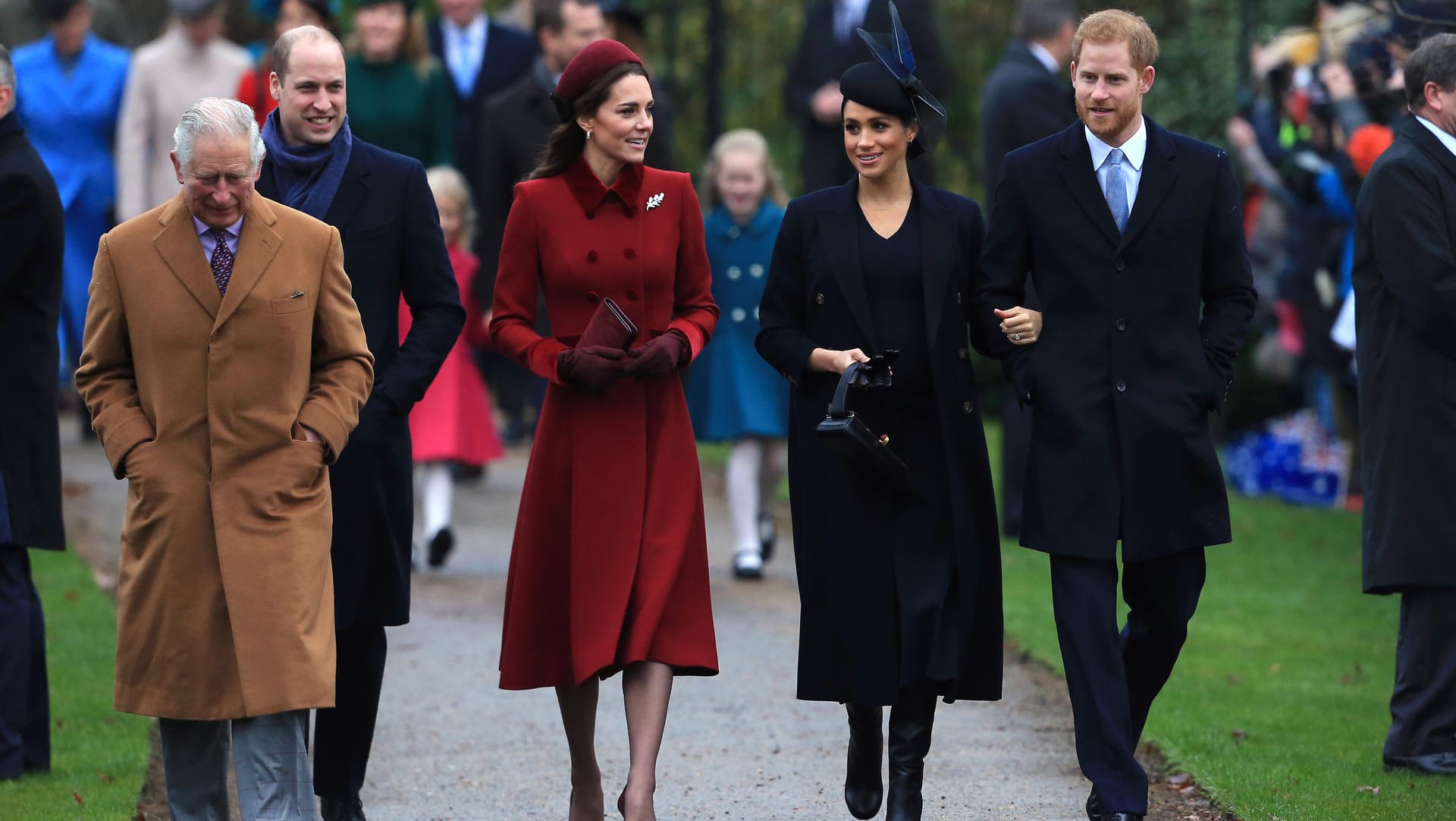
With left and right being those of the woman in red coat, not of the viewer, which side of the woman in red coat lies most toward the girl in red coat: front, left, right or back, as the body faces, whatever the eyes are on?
back

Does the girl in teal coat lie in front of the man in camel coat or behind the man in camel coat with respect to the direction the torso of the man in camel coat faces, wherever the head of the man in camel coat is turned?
behind

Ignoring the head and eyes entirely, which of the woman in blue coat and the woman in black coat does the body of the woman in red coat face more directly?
the woman in black coat

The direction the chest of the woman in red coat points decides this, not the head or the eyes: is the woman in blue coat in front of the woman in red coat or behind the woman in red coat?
behind

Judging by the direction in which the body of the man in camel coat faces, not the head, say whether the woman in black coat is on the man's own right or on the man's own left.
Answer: on the man's own left

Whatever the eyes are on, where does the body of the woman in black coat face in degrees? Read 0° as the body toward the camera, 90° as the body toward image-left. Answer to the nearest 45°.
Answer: approximately 0°

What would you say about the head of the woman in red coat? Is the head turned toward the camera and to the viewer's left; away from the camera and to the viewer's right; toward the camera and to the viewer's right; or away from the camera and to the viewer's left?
toward the camera and to the viewer's right
